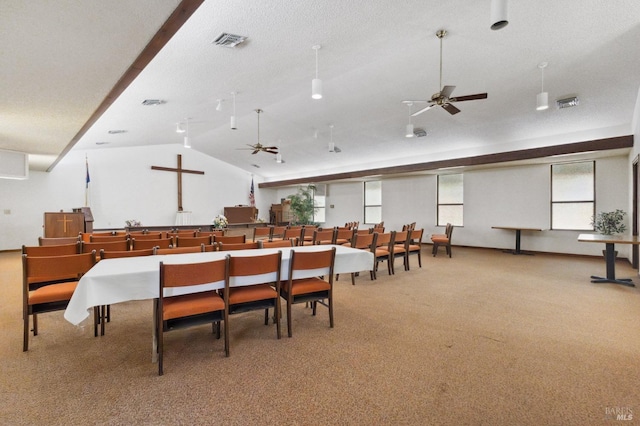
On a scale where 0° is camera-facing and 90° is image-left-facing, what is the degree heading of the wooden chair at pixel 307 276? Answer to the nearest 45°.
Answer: approximately 135°

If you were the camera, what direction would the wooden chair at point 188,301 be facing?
facing away from the viewer and to the left of the viewer

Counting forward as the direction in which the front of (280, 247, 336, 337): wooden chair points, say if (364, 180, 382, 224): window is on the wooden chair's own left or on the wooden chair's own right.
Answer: on the wooden chair's own right

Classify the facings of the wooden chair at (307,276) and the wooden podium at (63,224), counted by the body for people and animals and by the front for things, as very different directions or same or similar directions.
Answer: very different directions

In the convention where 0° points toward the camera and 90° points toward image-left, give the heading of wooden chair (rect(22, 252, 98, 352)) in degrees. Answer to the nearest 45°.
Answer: approximately 180°

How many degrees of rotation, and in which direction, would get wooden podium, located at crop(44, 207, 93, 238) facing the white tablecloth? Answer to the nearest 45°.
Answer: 0° — it already faces it

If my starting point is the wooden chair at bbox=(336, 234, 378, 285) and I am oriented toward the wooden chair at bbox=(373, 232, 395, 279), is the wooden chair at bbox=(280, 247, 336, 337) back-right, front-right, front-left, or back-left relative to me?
back-right

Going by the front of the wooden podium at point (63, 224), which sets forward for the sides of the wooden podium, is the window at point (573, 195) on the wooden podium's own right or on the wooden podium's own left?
on the wooden podium's own left

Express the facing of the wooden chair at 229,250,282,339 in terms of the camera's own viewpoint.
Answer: facing away from the viewer and to the left of the viewer

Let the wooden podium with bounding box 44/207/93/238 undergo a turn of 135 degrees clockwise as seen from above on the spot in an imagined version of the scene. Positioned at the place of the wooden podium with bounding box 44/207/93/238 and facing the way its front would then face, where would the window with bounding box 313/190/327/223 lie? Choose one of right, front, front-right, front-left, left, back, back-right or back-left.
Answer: back-right
